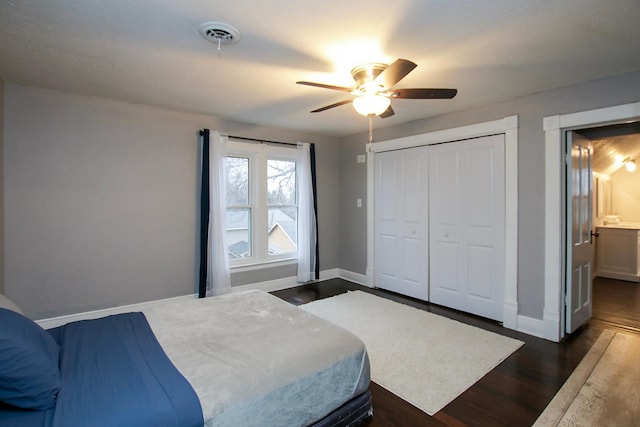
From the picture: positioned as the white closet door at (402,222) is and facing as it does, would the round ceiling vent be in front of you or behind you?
in front

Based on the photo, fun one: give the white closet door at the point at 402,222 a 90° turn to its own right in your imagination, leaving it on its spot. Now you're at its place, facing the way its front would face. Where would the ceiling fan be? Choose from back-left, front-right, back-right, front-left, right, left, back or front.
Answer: back-left

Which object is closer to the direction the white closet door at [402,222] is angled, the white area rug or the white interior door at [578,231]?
the white area rug

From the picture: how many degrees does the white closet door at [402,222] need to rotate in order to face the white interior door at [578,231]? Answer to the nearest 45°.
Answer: approximately 90° to its left

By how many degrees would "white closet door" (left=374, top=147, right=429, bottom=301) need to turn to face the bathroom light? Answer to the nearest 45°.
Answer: approximately 180°

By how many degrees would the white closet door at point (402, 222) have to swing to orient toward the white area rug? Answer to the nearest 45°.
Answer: approximately 45° to its left

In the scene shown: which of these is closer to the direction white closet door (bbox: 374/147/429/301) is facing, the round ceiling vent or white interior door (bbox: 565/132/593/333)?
the round ceiling vent

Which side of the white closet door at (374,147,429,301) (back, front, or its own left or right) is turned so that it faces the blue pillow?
front

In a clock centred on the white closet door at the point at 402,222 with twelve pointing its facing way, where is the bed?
The bed is roughly at 11 o'clock from the white closet door.

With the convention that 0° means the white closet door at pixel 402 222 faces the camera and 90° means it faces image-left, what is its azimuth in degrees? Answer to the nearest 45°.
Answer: approximately 45°

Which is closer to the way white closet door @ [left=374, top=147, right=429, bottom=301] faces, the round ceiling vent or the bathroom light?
the round ceiling vent
